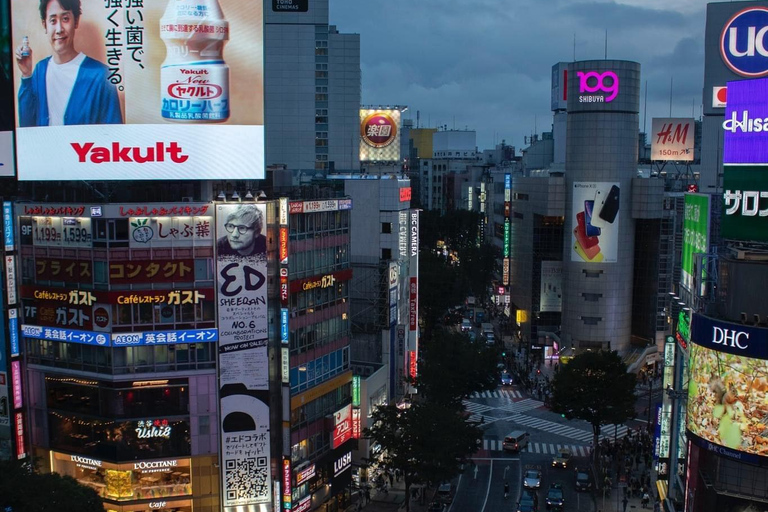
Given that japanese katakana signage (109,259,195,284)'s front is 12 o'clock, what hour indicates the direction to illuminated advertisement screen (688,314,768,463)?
The illuminated advertisement screen is roughly at 10 o'clock from the japanese katakana signage.

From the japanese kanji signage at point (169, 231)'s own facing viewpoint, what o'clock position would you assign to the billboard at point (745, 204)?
The billboard is roughly at 10 o'clock from the japanese kanji signage.

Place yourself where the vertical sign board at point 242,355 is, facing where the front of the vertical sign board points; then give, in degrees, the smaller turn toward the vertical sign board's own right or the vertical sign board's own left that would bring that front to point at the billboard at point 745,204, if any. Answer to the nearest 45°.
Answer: approximately 90° to the vertical sign board's own left

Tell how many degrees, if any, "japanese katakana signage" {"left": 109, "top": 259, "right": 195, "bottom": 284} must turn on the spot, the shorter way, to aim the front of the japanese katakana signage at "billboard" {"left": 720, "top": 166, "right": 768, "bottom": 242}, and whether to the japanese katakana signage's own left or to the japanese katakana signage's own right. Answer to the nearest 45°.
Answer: approximately 45° to the japanese katakana signage's own left

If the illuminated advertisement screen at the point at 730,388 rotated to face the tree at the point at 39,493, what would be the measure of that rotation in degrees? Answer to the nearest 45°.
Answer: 0° — it already faces it

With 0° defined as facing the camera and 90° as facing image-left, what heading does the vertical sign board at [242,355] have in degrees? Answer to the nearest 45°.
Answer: approximately 0°
